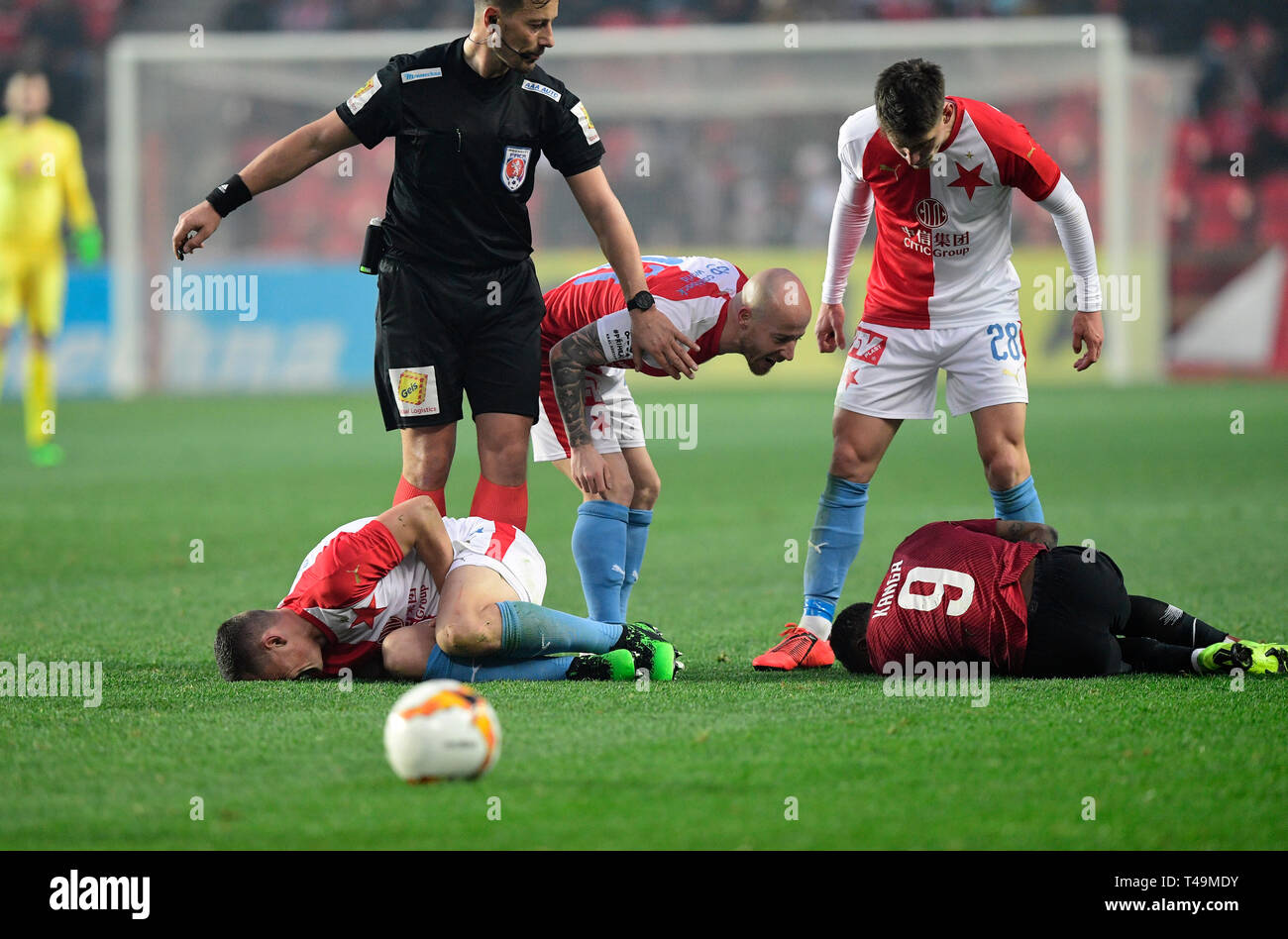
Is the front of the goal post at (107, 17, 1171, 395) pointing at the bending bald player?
yes

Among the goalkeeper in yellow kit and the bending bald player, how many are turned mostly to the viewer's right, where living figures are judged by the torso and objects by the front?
1

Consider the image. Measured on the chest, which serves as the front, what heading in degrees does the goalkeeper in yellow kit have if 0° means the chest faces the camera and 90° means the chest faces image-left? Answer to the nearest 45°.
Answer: approximately 0°

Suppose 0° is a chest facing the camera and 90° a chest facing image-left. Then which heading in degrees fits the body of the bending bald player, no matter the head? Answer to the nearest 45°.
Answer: approximately 270°

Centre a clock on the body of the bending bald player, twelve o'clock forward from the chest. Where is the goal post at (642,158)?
The goal post is roughly at 9 o'clock from the bending bald player.

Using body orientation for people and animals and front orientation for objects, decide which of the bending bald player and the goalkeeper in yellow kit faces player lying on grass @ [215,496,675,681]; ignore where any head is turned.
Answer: the goalkeeper in yellow kit

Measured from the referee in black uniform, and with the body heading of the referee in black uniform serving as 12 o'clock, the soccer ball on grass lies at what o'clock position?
The soccer ball on grass is roughly at 12 o'clock from the referee in black uniform.

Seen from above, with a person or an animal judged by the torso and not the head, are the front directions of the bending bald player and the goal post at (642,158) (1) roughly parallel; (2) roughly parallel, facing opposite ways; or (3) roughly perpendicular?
roughly perpendicular
